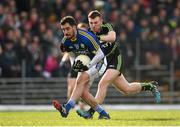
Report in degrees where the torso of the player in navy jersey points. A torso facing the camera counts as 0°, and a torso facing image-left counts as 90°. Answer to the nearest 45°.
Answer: approximately 45°

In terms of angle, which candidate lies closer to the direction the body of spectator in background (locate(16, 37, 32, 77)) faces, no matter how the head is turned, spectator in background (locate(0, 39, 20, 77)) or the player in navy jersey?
the player in navy jersey

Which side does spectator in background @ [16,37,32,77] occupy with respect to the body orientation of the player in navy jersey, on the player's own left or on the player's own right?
on the player's own right

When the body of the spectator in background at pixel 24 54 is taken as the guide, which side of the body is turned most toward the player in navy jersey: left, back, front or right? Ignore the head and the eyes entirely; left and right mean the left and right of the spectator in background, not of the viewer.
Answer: front

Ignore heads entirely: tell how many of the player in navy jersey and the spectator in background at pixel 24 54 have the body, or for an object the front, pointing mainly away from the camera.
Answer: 0

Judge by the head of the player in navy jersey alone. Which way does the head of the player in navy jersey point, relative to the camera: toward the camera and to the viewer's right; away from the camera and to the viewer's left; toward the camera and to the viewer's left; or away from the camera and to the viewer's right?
toward the camera and to the viewer's left
